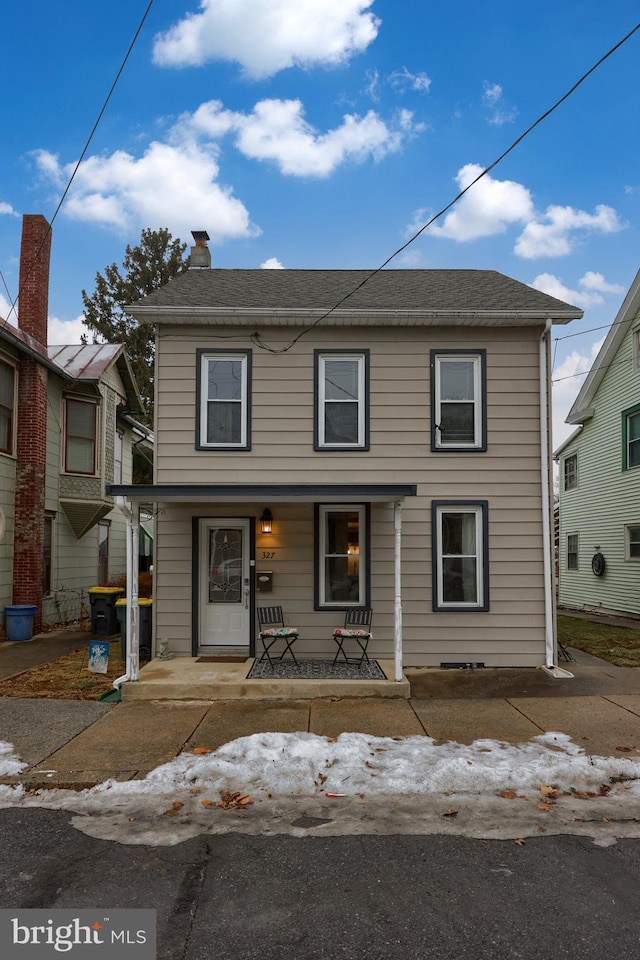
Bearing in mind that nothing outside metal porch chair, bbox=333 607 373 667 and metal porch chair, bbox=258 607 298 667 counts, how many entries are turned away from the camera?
0

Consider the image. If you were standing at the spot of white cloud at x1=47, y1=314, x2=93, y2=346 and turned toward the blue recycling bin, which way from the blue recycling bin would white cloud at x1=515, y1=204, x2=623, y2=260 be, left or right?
left

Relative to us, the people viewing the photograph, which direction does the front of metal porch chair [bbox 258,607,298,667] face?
facing the viewer and to the right of the viewer

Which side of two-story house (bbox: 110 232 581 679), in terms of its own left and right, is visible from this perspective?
front

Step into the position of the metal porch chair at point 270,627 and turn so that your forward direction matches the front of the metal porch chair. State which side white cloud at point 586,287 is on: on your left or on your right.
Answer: on your left

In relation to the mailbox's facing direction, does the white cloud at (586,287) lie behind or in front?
behind

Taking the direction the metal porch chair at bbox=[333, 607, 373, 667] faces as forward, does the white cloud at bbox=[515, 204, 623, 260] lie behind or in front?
behind

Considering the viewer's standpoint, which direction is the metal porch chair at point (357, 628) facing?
facing the viewer and to the left of the viewer
